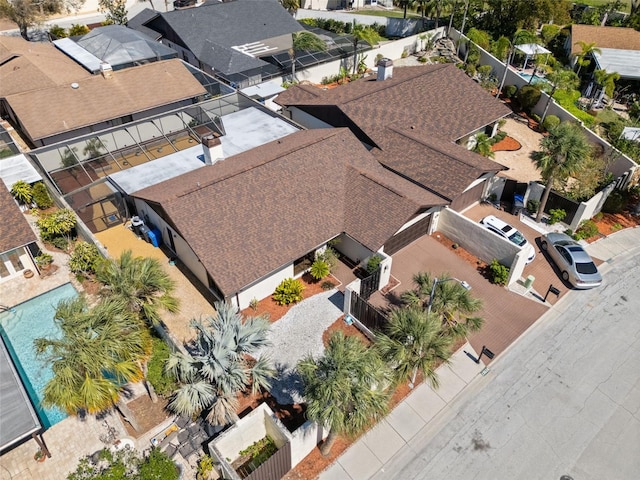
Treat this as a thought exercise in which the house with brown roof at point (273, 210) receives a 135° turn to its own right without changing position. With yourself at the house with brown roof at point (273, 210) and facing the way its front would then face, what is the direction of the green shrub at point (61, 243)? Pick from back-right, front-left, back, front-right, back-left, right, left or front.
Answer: front

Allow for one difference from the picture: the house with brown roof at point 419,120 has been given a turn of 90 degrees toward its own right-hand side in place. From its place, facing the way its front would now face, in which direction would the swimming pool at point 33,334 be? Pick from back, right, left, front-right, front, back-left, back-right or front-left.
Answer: front

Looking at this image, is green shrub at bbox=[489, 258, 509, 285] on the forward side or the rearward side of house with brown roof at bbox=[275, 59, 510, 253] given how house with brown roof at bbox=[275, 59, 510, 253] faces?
on the forward side

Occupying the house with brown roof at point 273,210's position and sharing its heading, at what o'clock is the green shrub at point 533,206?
The green shrub is roughly at 10 o'clock from the house with brown roof.

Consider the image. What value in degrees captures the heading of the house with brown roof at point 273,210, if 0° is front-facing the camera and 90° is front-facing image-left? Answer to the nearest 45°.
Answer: approximately 315°

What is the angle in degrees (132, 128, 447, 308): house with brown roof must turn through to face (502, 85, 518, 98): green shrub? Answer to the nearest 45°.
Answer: approximately 90° to its left

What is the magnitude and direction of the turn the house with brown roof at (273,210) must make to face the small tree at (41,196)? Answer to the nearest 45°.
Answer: approximately 135° to its right

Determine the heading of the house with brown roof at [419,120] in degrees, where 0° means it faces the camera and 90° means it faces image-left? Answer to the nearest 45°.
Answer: approximately 315°

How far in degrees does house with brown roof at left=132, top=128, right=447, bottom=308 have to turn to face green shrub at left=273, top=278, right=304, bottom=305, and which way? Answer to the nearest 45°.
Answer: approximately 45° to its right

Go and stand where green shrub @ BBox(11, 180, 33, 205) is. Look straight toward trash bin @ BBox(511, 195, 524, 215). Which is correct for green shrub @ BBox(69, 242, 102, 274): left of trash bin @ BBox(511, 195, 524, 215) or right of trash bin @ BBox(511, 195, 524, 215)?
right

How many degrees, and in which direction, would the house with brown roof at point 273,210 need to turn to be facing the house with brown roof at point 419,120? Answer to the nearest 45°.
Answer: approximately 90° to its left

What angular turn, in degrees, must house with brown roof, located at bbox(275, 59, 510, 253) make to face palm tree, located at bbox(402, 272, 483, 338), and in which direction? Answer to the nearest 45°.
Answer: approximately 45° to its right

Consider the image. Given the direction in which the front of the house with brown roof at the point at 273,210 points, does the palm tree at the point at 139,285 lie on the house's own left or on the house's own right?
on the house's own right

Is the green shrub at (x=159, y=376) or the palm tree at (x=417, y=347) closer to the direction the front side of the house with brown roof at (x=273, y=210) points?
the palm tree

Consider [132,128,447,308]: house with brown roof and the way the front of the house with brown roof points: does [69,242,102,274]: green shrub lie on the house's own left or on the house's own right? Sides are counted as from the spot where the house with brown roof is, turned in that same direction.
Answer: on the house's own right
